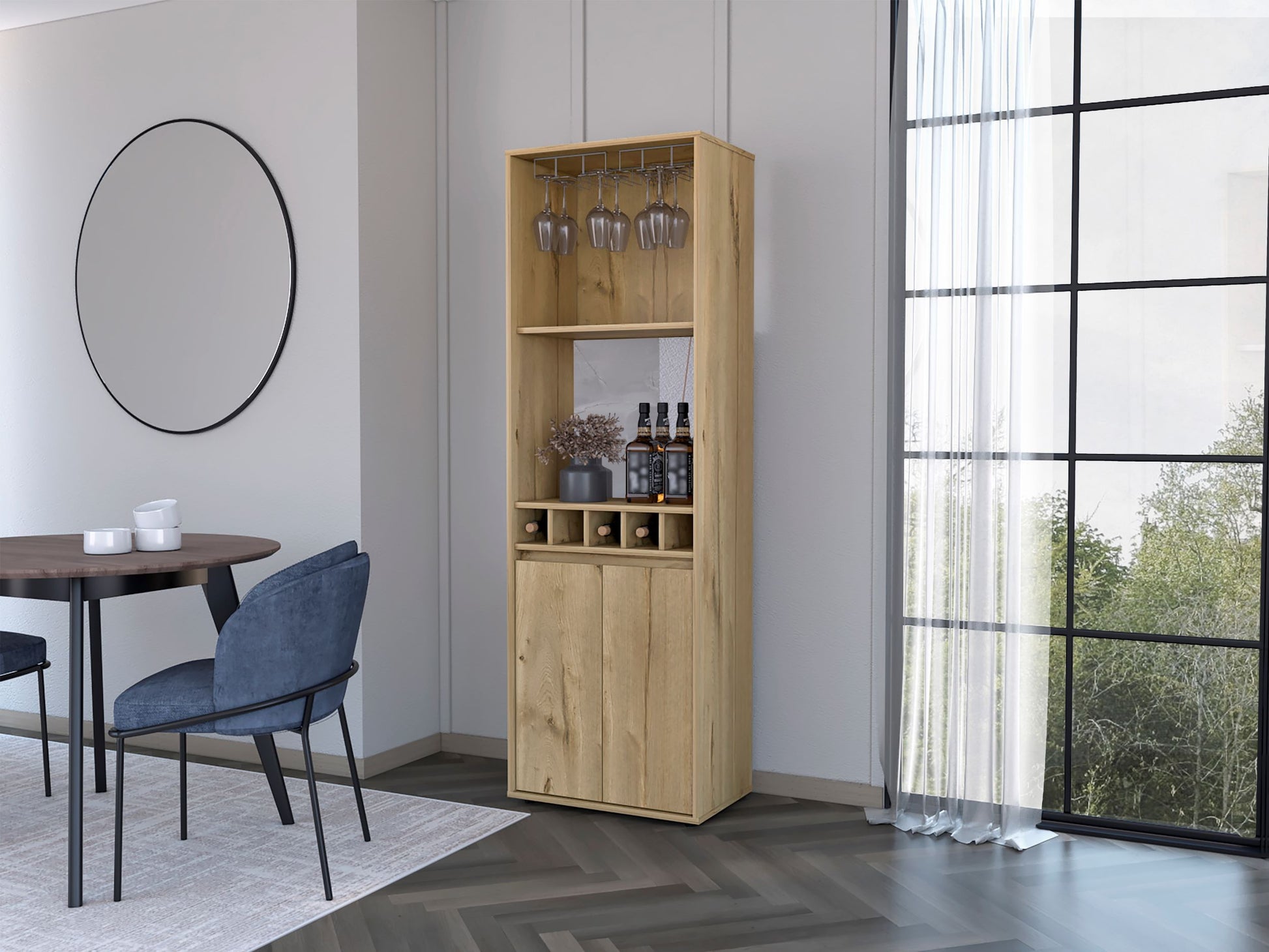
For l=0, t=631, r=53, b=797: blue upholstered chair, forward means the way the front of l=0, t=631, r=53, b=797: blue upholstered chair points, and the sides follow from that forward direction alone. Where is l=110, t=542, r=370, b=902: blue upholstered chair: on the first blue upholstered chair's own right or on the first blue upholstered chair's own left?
on the first blue upholstered chair's own right

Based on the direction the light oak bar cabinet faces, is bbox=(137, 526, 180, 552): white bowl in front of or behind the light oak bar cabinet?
in front

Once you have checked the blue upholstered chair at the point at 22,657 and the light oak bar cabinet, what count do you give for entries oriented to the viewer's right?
1

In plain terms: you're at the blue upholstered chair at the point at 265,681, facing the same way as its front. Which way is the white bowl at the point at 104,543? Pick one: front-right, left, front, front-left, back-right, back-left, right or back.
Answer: front-right

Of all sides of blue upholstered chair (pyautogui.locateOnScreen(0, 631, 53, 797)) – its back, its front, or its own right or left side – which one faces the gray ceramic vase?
front

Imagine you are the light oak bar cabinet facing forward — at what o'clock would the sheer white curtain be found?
The sheer white curtain is roughly at 8 o'clock from the light oak bar cabinet.

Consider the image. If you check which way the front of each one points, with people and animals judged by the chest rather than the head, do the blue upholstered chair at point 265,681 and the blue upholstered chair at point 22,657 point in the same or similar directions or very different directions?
very different directions

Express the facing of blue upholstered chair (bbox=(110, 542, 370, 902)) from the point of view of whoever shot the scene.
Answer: facing to the left of the viewer

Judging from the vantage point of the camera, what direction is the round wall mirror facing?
facing the viewer and to the left of the viewer

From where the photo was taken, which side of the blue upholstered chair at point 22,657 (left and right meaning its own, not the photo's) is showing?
right
